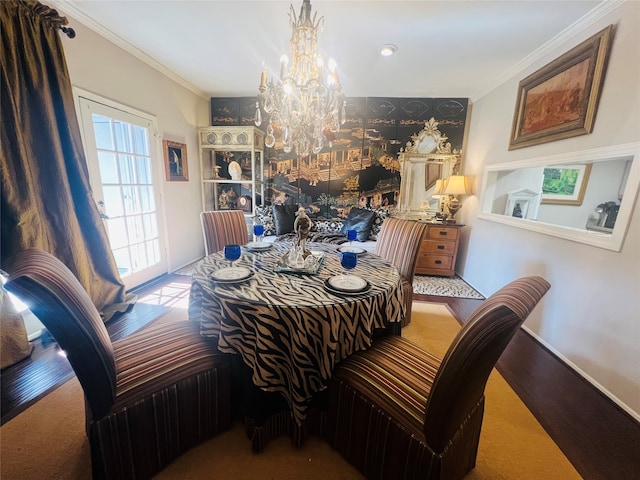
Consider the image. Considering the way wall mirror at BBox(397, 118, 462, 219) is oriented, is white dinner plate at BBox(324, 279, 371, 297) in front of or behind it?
in front

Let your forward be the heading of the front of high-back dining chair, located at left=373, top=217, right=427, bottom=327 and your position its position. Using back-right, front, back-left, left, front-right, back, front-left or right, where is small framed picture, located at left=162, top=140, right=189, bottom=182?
front-right

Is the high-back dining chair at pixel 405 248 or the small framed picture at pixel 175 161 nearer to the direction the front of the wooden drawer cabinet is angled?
the high-back dining chair

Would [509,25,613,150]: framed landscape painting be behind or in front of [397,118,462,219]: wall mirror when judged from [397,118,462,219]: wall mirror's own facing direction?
in front

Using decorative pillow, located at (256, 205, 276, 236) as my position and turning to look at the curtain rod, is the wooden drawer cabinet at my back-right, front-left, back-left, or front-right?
back-left

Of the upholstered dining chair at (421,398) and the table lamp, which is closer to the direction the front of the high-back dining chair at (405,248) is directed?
the upholstered dining chair

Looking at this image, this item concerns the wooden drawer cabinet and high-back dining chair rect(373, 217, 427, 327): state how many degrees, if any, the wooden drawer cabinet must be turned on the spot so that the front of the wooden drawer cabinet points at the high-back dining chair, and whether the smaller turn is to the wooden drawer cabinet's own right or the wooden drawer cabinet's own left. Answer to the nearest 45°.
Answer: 0° — it already faces it

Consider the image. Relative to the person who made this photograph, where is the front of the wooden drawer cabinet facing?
facing the viewer

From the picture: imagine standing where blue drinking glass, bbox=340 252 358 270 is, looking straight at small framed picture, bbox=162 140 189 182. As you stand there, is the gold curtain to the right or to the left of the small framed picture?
left

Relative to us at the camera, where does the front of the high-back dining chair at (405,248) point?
facing the viewer and to the left of the viewer

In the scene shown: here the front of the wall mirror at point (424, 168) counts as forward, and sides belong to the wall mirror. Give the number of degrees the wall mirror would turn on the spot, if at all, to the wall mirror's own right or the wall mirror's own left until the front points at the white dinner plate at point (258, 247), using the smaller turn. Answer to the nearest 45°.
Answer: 0° — it already faces it

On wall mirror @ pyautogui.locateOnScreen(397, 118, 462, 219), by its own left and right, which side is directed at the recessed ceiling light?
front

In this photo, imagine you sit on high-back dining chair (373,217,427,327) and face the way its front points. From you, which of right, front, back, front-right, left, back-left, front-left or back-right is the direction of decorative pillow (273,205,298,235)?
right

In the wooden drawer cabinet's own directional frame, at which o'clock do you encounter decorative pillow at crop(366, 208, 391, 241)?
The decorative pillow is roughly at 3 o'clock from the wooden drawer cabinet.

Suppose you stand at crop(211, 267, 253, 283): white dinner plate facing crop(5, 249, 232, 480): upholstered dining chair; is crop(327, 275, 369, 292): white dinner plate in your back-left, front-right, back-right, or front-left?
back-left

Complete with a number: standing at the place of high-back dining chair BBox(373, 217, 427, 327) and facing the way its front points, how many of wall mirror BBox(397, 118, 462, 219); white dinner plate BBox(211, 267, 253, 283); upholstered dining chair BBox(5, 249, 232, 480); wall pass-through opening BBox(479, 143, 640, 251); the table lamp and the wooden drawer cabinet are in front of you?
2

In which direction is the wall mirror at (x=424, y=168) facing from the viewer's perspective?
toward the camera
